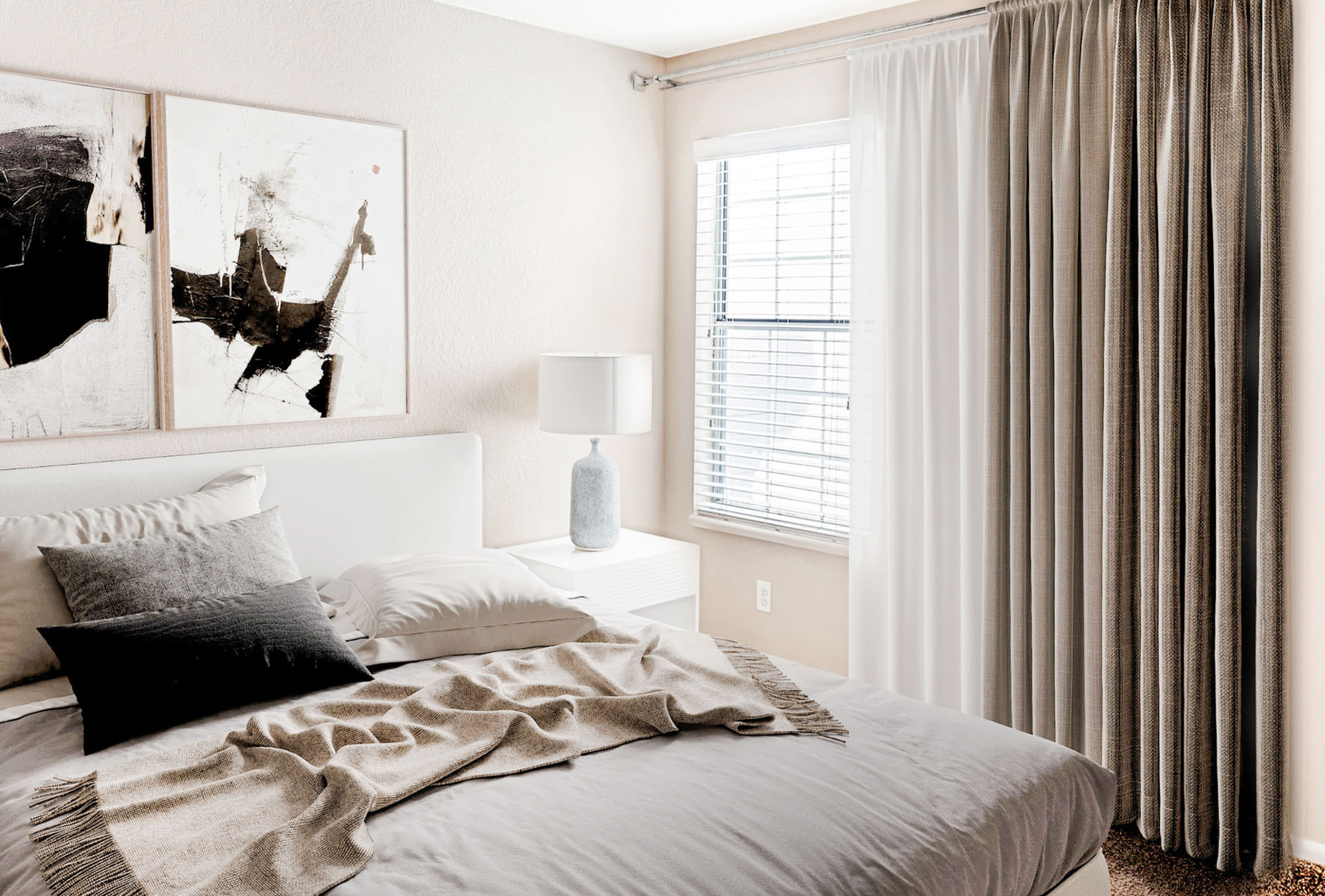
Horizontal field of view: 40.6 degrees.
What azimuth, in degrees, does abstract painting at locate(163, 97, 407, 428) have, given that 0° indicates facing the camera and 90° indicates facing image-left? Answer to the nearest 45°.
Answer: approximately 315°

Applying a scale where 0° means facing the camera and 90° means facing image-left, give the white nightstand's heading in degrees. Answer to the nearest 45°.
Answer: approximately 315°

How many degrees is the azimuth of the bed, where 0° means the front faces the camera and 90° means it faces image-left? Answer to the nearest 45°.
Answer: approximately 315°

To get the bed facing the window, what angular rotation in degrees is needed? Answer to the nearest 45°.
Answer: approximately 135° to its left

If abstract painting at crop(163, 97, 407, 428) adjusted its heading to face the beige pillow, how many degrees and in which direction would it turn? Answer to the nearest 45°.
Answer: approximately 90° to its right

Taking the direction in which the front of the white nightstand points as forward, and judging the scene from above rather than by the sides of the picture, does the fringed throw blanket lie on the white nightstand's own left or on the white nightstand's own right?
on the white nightstand's own right

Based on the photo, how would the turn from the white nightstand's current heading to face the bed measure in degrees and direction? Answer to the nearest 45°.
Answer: approximately 45° to its right

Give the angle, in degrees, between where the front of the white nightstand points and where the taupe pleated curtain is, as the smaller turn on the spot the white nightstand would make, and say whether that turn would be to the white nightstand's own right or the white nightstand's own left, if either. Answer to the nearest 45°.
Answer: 0° — it already faces it
